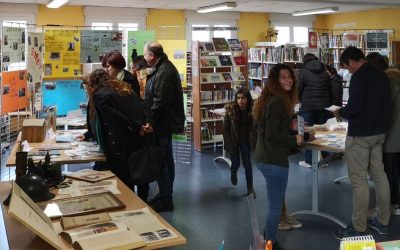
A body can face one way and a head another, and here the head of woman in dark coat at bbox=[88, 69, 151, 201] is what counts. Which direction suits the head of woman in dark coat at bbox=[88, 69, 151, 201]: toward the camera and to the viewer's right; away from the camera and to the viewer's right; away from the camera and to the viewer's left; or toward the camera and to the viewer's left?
away from the camera and to the viewer's left

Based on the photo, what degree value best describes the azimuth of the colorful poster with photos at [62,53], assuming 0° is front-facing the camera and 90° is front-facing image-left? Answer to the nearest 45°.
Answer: approximately 0°

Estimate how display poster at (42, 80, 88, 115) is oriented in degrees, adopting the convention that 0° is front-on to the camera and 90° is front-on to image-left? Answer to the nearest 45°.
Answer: approximately 0°

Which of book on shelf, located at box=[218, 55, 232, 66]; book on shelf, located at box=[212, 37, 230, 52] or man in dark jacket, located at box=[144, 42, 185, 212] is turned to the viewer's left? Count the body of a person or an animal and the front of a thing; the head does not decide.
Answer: the man in dark jacket

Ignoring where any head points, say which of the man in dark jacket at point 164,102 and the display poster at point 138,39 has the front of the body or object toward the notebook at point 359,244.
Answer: the display poster

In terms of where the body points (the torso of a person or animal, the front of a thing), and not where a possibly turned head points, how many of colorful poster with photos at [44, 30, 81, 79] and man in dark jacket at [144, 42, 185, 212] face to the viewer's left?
1

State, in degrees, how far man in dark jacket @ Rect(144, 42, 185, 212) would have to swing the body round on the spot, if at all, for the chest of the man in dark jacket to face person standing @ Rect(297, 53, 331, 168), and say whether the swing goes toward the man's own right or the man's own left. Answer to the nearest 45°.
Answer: approximately 135° to the man's own right

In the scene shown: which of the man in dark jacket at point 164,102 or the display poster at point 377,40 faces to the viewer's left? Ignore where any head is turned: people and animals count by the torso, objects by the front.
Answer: the man in dark jacket
